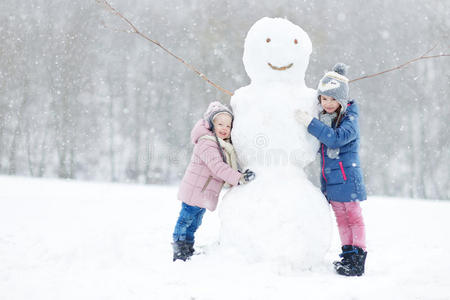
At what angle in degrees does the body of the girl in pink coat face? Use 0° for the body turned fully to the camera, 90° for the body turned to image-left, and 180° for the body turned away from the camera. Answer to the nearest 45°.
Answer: approximately 270°

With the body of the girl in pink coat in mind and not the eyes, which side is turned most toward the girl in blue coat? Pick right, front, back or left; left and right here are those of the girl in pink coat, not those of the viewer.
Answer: front

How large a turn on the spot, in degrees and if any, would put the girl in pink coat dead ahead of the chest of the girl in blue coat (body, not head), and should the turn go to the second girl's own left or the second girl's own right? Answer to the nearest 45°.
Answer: approximately 45° to the second girl's own right

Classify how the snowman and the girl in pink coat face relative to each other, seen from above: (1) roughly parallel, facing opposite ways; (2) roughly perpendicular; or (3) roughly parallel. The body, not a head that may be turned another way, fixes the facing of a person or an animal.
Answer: roughly perpendicular

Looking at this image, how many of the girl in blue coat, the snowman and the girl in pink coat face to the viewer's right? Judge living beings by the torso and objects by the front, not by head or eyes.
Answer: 1

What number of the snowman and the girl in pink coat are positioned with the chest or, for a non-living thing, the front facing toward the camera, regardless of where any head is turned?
1

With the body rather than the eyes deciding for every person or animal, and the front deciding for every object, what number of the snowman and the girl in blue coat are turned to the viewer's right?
0
